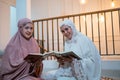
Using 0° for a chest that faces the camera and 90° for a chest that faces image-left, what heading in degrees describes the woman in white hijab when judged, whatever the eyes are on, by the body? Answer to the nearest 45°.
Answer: approximately 45°

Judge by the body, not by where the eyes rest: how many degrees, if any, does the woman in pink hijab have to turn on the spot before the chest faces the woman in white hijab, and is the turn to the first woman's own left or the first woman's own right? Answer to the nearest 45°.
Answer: approximately 45° to the first woman's own left

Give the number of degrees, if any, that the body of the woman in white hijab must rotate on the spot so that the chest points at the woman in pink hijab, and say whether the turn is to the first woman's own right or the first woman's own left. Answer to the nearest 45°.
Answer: approximately 45° to the first woman's own right

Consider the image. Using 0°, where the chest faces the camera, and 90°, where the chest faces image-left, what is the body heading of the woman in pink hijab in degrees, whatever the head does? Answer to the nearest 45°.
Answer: approximately 315°
